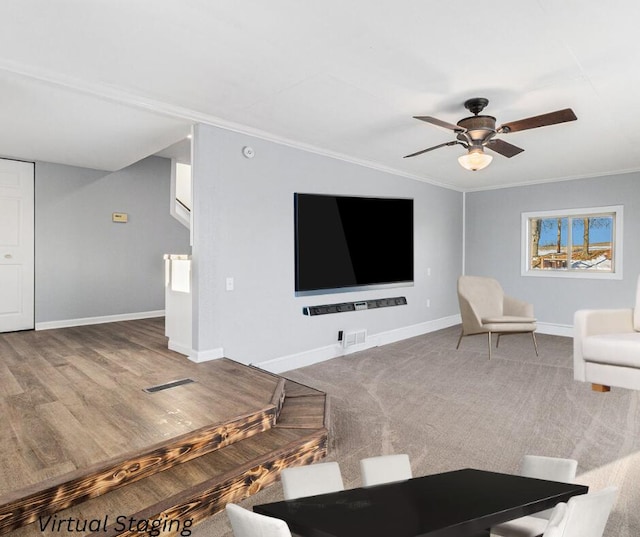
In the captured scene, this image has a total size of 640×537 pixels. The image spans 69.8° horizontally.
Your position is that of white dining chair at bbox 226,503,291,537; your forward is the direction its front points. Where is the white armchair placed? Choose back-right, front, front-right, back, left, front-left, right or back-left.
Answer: front

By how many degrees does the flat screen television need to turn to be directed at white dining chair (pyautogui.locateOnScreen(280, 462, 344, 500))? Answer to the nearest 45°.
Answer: approximately 45° to its right

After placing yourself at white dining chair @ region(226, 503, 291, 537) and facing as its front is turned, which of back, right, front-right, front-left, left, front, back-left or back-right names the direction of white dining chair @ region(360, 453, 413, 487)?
front

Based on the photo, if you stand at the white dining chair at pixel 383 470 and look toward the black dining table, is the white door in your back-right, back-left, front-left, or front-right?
back-right

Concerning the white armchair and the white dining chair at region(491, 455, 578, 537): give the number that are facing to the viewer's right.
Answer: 0

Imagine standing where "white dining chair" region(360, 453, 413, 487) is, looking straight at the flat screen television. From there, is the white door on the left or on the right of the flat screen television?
left

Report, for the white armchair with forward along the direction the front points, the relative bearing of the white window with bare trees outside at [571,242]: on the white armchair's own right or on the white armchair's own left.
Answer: on the white armchair's own right

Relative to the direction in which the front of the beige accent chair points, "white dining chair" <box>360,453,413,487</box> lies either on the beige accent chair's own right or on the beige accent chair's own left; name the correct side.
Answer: on the beige accent chair's own right

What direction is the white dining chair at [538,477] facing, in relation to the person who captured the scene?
facing the viewer and to the left of the viewer

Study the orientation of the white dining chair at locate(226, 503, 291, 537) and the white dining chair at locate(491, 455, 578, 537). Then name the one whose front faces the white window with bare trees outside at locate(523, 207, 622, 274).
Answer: the white dining chair at locate(226, 503, 291, 537)

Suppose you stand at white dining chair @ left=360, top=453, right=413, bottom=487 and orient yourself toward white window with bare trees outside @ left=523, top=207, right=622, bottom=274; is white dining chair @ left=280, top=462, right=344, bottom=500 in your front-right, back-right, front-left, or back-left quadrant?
back-left

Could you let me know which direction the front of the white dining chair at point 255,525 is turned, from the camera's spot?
facing away from the viewer and to the right of the viewer

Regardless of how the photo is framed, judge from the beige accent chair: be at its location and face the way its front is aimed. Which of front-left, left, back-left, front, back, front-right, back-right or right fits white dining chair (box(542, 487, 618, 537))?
front-right

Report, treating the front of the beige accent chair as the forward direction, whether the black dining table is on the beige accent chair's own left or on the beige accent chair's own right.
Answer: on the beige accent chair's own right

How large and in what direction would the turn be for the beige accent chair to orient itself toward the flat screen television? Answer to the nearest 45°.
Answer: approximately 90° to its right
